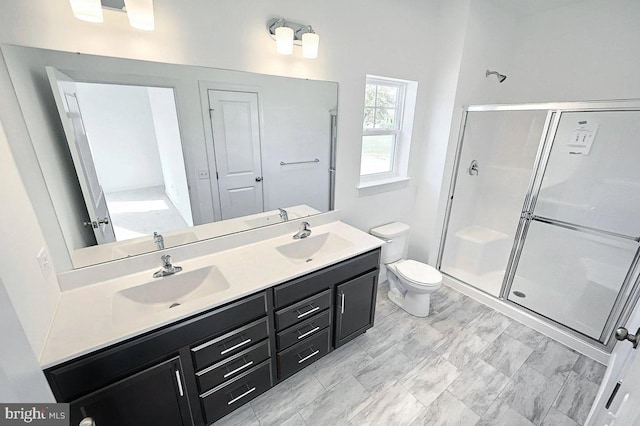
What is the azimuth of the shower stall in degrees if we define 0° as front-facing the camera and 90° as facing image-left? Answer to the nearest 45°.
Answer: approximately 45°

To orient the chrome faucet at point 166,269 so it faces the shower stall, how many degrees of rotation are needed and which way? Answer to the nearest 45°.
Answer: approximately 45° to its left

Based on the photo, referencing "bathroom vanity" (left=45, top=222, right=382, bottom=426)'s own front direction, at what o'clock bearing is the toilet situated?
The toilet is roughly at 10 o'clock from the bathroom vanity.

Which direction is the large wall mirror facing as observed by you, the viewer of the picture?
facing the viewer and to the right of the viewer

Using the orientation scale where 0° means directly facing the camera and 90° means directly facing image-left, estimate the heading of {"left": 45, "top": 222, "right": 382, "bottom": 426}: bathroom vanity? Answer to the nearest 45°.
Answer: approximately 315°

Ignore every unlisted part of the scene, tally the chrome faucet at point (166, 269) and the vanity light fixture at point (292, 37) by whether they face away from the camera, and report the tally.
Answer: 0

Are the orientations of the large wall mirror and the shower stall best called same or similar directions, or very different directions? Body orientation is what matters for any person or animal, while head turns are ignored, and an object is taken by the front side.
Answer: very different directions

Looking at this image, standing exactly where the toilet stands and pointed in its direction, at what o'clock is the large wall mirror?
The large wall mirror is roughly at 3 o'clock from the toilet.

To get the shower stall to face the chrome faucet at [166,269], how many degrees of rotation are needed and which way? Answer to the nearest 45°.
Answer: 0° — it already faces it

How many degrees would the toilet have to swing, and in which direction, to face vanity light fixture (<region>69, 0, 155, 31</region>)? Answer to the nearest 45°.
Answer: approximately 90° to its right

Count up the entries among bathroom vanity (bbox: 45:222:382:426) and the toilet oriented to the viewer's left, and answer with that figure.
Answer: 0
